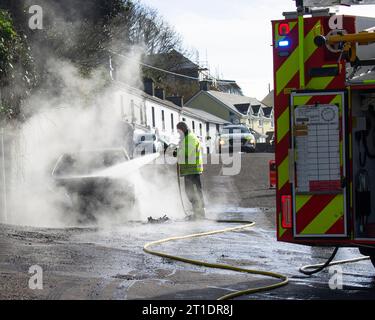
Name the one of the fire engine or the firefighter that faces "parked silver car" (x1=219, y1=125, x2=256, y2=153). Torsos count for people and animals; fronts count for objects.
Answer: the fire engine

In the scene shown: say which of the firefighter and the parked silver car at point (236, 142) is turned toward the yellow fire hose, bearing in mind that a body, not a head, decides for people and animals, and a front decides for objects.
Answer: the parked silver car

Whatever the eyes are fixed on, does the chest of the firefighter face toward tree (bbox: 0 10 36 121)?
yes

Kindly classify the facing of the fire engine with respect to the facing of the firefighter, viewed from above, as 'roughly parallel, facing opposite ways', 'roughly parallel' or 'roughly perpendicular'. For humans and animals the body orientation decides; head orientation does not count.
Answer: roughly perpendicular

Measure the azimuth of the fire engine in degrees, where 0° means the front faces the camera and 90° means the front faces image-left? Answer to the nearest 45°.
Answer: approximately 180°

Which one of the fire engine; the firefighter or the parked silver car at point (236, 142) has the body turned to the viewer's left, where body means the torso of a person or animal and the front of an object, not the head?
the firefighter

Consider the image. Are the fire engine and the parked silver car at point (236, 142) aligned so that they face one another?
yes

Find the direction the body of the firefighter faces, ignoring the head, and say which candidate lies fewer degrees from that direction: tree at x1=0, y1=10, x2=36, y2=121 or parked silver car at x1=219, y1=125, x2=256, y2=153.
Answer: the tree

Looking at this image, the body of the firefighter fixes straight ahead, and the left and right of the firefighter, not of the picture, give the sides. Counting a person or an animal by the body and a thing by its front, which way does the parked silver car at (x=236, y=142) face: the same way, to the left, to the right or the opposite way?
to the left

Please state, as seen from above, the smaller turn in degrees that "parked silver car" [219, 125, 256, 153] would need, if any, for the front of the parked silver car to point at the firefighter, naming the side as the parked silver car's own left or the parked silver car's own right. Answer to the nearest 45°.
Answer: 0° — it already faces them

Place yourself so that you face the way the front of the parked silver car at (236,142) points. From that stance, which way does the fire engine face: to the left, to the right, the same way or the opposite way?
the opposite way

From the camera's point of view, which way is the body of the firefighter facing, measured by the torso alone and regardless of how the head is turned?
to the viewer's left
